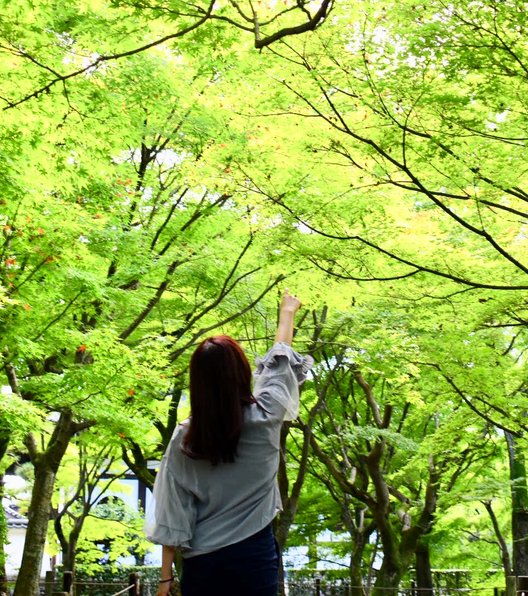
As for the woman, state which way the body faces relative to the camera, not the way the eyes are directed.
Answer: away from the camera

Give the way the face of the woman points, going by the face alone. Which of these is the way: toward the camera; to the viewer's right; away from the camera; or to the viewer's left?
away from the camera
